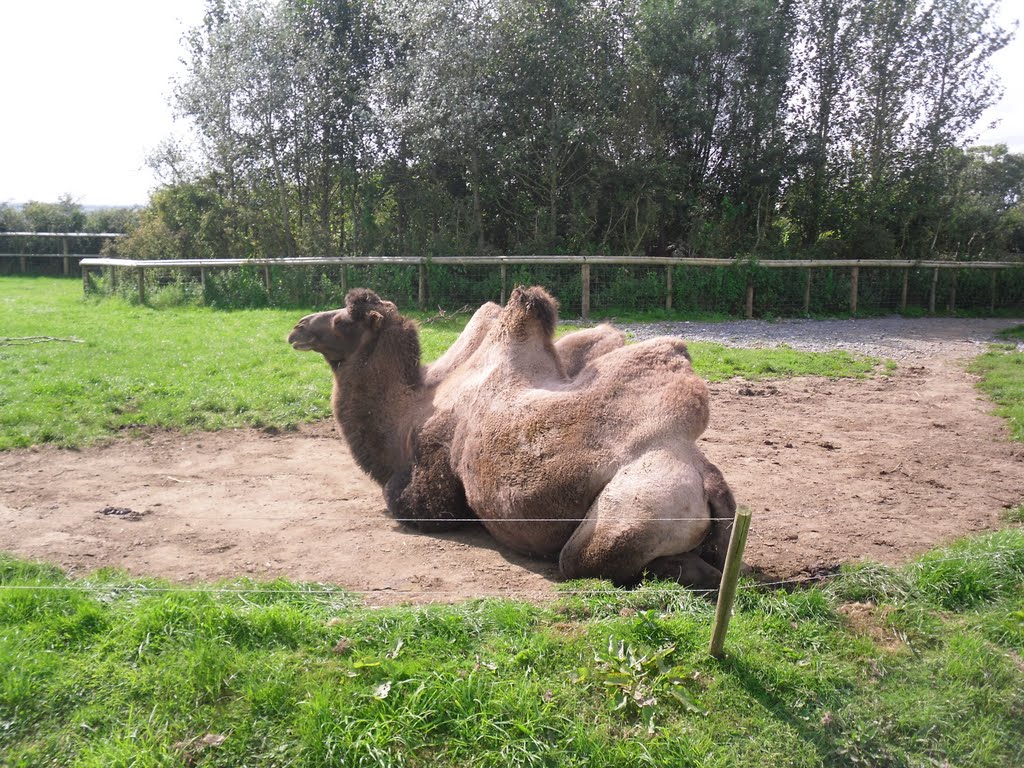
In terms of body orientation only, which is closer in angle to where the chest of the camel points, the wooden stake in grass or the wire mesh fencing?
the wire mesh fencing

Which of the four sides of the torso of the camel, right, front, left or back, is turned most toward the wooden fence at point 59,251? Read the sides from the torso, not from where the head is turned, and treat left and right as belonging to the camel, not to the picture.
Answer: front

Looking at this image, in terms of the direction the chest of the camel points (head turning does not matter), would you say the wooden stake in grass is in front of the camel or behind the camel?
behind

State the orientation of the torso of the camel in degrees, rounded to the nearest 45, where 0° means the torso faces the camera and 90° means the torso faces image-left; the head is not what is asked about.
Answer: approximately 135°

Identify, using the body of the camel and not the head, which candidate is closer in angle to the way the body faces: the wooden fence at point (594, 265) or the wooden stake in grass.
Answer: the wooden fence

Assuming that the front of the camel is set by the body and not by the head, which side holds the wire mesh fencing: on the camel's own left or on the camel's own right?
on the camel's own right

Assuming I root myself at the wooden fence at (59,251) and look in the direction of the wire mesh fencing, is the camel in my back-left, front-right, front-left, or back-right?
front-right

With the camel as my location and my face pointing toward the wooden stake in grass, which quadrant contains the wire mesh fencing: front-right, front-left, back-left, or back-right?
back-left

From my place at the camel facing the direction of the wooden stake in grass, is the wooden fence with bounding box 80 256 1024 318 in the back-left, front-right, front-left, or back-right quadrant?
back-left
